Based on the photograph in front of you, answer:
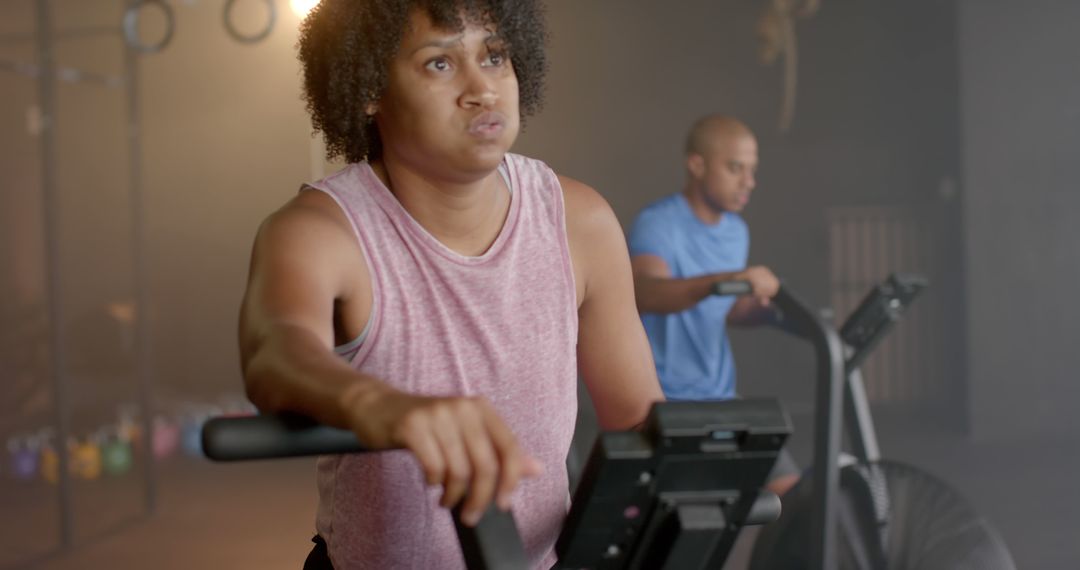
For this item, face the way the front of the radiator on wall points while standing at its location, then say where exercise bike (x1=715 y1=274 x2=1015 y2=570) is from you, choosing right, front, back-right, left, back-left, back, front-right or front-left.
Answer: front

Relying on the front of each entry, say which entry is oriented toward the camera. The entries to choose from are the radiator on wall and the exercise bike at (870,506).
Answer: the radiator on wall

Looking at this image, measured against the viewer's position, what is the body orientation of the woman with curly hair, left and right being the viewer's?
facing the viewer and to the right of the viewer

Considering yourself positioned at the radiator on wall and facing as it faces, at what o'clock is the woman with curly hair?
The woman with curly hair is roughly at 12 o'clock from the radiator on wall.

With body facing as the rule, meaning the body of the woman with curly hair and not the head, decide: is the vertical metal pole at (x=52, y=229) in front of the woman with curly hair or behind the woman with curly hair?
behind

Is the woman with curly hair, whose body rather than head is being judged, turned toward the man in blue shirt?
no

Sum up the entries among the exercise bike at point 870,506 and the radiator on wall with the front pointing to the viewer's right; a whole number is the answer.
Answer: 1

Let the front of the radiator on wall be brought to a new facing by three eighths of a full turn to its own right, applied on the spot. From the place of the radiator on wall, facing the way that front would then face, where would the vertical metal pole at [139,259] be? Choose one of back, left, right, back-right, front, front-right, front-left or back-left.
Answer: left

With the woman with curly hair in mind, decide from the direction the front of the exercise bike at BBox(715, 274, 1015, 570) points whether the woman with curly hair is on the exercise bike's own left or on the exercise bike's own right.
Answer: on the exercise bike's own right

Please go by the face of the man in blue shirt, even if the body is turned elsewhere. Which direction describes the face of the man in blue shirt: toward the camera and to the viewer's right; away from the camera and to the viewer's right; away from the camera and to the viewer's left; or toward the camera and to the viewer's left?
toward the camera and to the viewer's right

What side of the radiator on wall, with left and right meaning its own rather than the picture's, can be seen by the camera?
front

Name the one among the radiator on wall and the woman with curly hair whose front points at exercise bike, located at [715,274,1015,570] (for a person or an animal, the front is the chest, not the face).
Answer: the radiator on wall

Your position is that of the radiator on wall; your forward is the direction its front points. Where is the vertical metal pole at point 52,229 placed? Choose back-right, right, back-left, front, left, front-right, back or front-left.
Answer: front-right

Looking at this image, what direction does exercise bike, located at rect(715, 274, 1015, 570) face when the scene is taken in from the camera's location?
facing to the right of the viewer

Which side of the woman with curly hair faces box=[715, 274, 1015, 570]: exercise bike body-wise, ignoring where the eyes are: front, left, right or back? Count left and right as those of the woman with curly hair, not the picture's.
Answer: left
